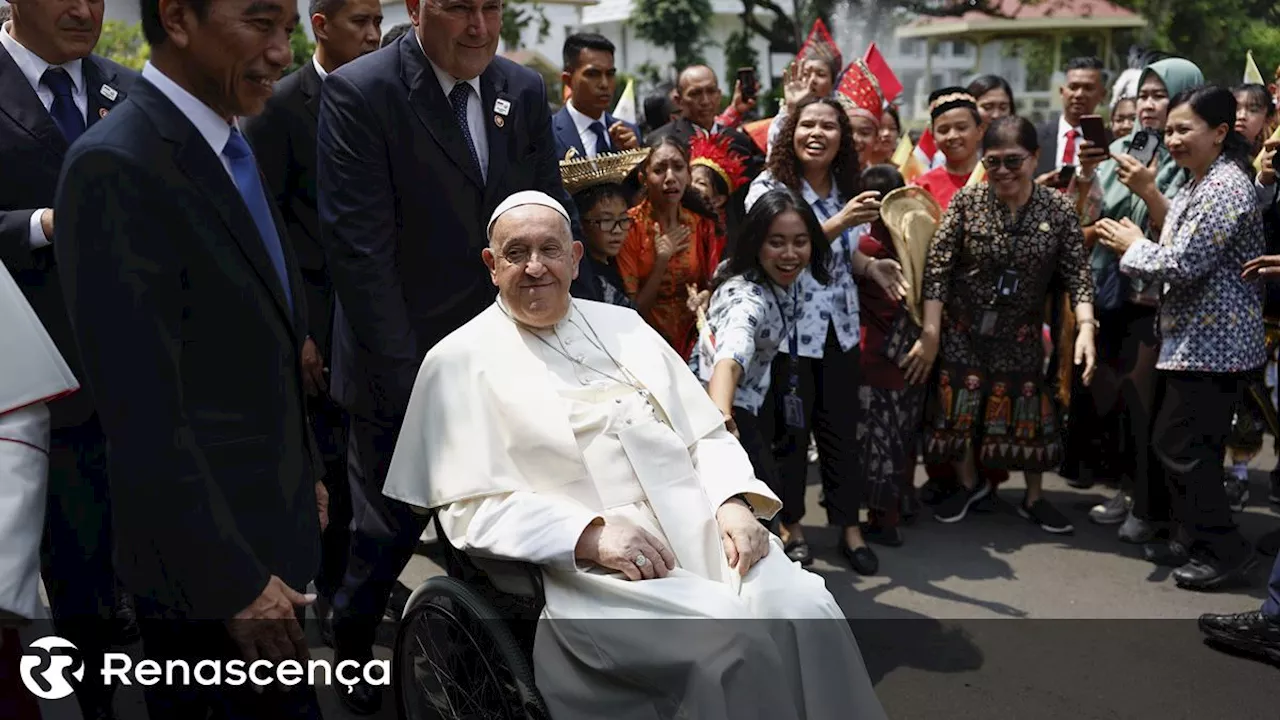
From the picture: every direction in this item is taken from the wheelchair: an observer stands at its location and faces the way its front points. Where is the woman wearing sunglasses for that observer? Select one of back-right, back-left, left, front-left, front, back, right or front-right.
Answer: left

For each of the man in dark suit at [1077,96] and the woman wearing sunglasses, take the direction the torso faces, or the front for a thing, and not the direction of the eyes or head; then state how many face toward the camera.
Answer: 2

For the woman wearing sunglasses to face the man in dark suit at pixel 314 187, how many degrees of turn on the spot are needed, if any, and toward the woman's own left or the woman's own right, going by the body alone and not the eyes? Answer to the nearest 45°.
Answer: approximately 45° to the woman's own right

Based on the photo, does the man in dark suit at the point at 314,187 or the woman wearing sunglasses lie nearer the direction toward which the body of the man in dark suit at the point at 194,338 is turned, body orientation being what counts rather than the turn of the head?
the woman wearing sunglasses

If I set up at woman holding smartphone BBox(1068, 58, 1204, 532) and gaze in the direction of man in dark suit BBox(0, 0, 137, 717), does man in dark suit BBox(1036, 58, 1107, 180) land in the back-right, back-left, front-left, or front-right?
back-right

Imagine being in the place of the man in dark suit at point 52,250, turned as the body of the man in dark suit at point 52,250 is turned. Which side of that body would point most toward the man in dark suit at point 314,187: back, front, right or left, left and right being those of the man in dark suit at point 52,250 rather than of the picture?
left

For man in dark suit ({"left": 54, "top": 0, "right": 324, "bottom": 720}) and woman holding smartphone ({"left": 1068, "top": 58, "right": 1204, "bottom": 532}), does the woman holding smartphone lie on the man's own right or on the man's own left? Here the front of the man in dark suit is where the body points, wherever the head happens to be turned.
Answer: on the man's own left

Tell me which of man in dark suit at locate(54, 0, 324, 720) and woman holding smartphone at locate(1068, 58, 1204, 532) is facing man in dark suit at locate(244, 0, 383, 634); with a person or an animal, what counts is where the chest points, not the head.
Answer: the woman holding smartphone
